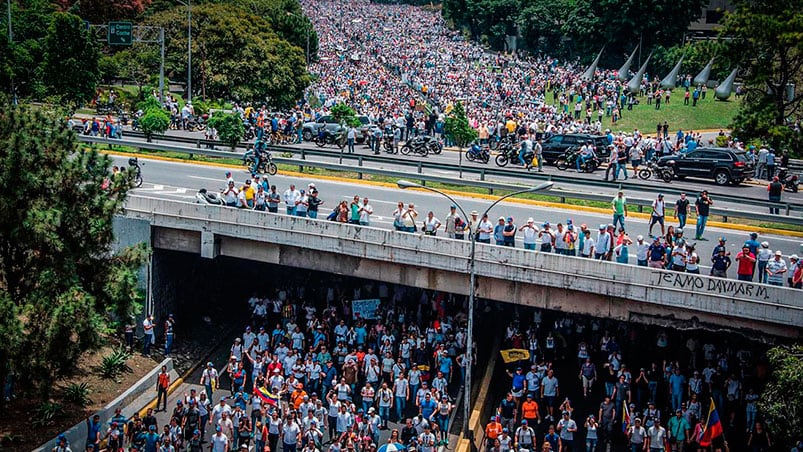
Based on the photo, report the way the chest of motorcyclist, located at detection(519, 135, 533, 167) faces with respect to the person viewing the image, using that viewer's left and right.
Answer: facing to the left of the viewer

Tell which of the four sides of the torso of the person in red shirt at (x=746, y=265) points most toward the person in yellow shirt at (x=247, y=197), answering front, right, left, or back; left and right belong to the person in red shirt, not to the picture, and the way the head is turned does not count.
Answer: right

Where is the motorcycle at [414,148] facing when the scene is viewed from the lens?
facing to the left of the viewer

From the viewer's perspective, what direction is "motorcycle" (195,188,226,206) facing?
to the viewer's left

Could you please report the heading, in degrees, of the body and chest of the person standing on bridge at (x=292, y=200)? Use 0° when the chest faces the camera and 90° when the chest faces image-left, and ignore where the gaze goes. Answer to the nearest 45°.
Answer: approximately 0°

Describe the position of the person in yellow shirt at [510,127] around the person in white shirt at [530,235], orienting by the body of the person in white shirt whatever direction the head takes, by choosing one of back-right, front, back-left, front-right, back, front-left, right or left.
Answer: back

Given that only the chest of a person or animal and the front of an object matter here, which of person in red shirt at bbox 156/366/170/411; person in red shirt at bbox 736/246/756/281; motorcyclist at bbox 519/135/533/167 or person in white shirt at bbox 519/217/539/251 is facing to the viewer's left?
the motorcyclist

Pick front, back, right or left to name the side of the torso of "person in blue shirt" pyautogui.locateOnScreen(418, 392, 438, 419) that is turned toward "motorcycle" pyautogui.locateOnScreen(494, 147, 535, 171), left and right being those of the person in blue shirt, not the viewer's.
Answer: back

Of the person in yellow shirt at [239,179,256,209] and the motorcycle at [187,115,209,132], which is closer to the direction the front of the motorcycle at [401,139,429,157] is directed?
the motorcycle

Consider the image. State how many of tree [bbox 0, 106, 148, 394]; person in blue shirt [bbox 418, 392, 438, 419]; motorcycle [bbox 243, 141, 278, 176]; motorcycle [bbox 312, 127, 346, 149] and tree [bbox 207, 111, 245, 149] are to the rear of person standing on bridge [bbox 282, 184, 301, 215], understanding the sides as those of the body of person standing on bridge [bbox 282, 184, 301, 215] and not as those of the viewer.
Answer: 3

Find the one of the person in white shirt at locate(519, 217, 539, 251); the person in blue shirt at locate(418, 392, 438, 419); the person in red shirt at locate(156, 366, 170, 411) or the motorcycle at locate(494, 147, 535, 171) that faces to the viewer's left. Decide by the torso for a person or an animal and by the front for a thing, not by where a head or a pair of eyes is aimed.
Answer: the motorcycle

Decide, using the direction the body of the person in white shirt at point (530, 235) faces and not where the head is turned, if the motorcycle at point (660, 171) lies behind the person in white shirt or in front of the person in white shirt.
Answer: behind

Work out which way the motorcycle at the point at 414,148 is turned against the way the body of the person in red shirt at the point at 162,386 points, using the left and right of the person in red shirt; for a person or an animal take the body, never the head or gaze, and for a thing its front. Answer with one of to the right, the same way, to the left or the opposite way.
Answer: to the right

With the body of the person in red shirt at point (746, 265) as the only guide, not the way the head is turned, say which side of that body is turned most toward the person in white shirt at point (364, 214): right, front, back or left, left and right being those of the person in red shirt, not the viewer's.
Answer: right
